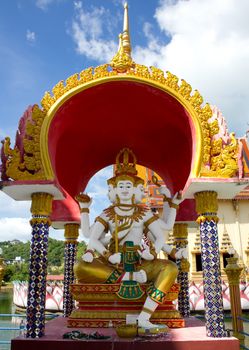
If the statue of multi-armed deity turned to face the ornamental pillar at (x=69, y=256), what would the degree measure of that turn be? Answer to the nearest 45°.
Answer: approximately 135° to its right

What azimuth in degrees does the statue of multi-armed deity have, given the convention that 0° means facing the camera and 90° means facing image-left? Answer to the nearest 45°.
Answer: approximately 0°

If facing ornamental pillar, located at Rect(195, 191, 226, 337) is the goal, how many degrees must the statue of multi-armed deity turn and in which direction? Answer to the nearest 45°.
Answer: approximately 45° to its left

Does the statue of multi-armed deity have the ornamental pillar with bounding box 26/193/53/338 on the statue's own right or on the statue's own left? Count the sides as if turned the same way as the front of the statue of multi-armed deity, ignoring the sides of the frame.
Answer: on the statue's own right

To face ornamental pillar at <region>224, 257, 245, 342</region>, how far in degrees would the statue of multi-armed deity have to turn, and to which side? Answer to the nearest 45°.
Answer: approximately 135° to its left

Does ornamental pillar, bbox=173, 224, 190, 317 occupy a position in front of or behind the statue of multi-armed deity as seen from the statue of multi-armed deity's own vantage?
behind
